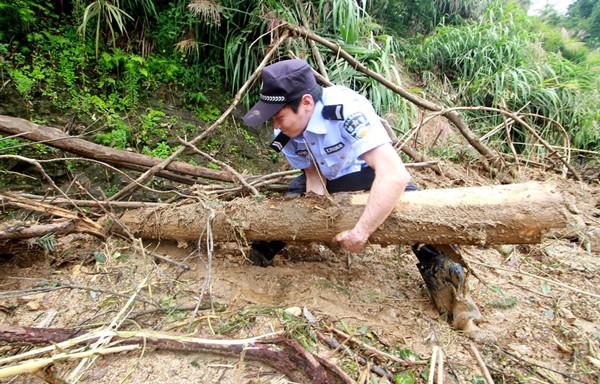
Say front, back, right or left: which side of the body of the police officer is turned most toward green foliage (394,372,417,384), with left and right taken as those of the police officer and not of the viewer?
left

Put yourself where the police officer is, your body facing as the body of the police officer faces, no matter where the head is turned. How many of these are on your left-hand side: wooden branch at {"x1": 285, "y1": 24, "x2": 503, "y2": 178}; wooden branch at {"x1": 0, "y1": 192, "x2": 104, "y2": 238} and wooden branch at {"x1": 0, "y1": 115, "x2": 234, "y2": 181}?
0

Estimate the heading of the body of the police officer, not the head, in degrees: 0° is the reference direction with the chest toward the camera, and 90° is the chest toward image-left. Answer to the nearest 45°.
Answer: approximately 45°

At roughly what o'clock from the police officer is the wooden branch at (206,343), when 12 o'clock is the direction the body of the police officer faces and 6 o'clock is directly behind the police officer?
The wooden branch is roughly at 11 o'clock from the police officer.

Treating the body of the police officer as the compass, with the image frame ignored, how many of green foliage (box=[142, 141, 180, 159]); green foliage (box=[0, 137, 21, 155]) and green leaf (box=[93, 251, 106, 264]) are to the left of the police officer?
0

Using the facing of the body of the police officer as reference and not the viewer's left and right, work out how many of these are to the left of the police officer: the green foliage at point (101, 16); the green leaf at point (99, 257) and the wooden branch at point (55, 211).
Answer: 0

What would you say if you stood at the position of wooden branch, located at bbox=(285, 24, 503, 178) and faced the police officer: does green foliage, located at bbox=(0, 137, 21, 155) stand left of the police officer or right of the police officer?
right

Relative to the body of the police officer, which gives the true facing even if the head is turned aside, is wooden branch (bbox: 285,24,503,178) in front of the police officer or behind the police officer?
behind

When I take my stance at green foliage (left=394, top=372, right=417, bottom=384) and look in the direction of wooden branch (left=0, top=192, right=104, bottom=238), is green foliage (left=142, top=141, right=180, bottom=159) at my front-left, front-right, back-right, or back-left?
front-right

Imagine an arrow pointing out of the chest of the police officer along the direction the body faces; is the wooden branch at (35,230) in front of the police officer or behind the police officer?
in front

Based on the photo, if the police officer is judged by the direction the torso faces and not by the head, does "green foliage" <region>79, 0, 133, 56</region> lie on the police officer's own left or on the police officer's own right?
on the police officer's own right

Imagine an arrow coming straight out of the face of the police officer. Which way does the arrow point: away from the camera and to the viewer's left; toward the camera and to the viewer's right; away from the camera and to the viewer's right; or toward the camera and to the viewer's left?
toward the camera and to the viewer's left

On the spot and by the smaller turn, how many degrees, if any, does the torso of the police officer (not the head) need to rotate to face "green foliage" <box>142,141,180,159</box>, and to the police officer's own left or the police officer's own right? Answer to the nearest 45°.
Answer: approximately 90° to the police officer's own right

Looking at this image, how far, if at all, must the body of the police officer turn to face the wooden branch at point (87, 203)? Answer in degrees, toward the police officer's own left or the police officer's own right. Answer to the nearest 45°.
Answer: approximately 45° to the police officer's own right
